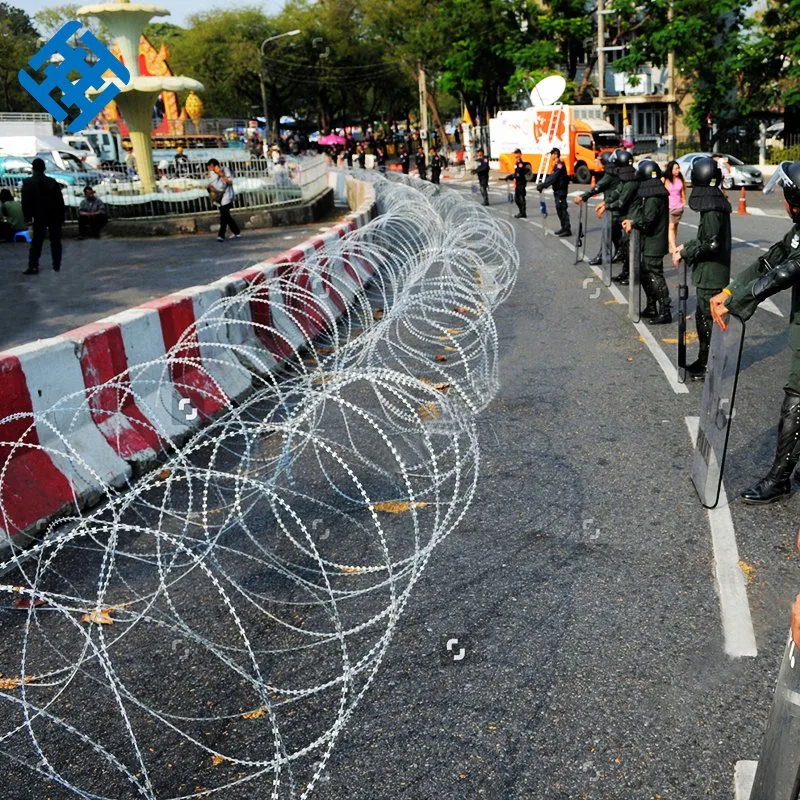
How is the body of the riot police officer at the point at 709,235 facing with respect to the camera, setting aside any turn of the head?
to the viewer's left

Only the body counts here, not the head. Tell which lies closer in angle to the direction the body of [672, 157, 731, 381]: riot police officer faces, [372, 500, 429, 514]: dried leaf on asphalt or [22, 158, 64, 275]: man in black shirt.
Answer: the man in black shirt

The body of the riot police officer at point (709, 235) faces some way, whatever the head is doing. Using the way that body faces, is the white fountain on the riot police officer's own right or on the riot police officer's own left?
on the riot police officer's own right

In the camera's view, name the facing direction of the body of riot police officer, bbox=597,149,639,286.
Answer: to the viewer's left

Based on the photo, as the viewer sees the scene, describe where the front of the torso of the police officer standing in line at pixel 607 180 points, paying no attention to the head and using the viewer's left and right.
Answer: facing to the left of the viewer

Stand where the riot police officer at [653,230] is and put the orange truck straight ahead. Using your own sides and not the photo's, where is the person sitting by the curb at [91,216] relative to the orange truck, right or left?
left

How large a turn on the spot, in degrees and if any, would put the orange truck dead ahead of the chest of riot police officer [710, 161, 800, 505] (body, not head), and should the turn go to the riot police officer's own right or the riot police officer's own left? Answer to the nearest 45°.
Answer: approximately 90° to the riot police officer's own right

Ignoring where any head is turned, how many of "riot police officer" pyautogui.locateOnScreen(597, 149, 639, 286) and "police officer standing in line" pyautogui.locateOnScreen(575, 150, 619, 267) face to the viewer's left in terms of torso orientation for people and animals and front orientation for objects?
2

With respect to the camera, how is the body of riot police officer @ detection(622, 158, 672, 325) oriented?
to the viewer's left

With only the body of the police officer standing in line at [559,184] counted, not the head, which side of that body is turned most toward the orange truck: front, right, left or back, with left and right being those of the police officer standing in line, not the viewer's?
right
